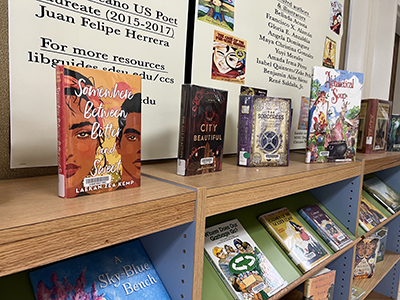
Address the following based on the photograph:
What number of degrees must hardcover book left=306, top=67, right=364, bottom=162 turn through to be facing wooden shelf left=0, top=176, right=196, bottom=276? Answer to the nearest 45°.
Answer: approximately 45° to its right

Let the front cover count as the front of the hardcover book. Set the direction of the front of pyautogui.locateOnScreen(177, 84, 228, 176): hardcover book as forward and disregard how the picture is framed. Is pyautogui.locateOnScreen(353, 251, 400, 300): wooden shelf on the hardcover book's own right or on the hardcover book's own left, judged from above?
on the hardcover book's own left

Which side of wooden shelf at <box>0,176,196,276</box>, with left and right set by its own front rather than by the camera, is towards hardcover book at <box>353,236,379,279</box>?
left

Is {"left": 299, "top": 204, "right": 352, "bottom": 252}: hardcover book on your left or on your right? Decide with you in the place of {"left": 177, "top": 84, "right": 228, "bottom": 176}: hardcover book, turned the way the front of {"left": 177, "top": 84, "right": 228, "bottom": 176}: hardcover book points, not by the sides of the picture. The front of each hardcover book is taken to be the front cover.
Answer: on your left

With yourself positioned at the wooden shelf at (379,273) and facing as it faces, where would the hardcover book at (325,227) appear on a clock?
The hardcover book is roughly at 2 o'clock from the wooden shelf.

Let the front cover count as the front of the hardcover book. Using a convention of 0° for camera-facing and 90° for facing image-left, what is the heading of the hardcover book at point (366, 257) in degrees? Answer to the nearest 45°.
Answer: approximately 0°
